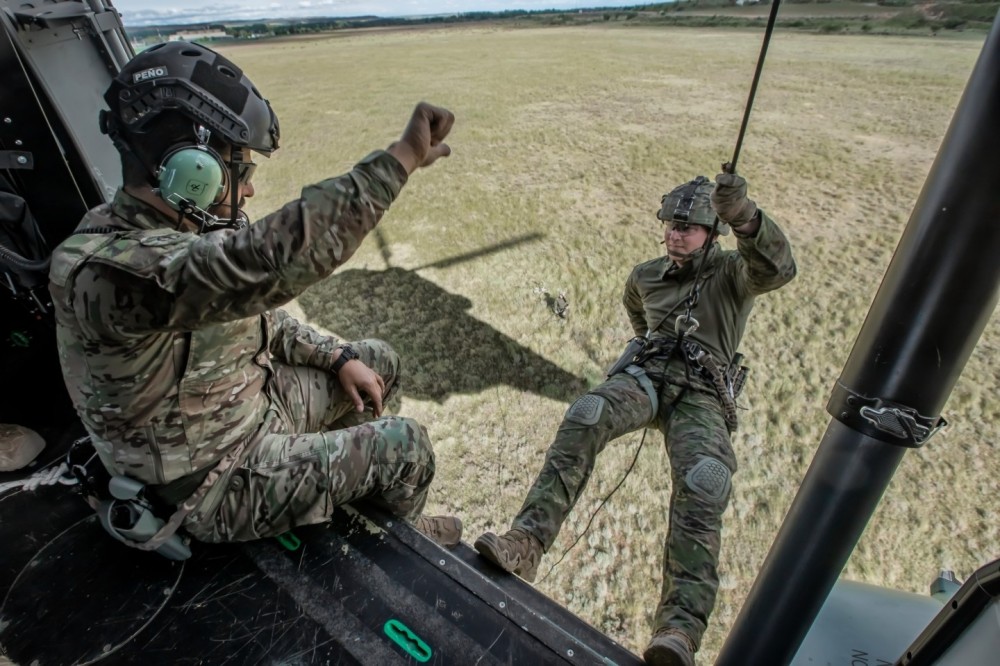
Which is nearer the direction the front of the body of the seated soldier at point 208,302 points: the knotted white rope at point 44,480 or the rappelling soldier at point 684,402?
the rappelling soldier

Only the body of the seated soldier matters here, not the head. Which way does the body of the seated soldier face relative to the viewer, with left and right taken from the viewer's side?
facing to the right of the viewer

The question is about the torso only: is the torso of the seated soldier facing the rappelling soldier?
yes
